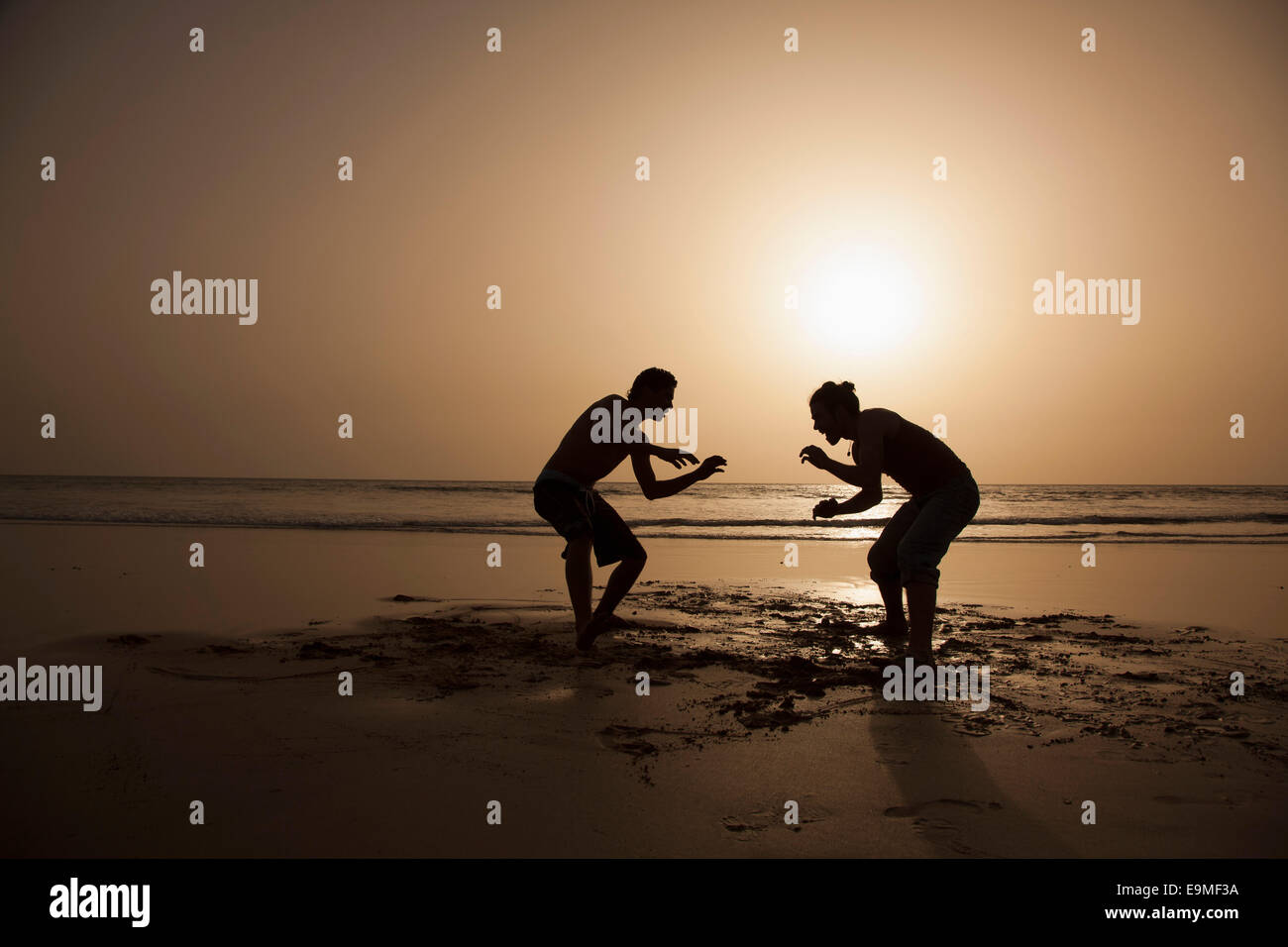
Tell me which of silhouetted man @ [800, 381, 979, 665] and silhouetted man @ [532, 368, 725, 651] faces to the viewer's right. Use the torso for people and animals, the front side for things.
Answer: silhouetted man @ [532, 368, 725, 651]

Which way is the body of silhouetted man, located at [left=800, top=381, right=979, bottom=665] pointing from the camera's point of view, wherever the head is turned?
to the viewer's left

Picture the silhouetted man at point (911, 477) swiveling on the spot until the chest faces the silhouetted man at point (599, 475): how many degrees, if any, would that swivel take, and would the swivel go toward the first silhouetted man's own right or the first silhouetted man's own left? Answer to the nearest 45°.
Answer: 0° — they already face them

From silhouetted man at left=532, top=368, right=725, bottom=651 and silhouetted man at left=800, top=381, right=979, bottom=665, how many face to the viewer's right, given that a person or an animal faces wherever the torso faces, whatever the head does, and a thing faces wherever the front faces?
1

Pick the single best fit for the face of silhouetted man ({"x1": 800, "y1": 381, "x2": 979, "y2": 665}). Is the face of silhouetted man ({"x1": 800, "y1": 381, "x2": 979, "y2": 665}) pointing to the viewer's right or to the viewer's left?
to the viewer's left

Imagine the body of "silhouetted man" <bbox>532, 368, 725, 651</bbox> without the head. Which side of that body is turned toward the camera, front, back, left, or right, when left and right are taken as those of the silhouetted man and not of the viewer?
right

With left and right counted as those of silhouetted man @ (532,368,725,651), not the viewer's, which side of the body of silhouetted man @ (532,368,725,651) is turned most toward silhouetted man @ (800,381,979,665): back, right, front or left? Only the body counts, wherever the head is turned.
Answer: front

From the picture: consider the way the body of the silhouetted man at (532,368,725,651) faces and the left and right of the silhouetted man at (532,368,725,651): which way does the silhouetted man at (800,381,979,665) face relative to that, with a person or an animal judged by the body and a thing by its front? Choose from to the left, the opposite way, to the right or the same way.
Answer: the opposite way

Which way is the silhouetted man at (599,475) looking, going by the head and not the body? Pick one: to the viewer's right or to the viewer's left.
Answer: to the viewer's right
